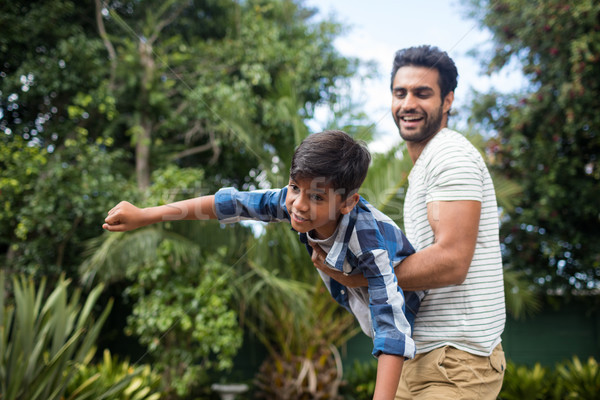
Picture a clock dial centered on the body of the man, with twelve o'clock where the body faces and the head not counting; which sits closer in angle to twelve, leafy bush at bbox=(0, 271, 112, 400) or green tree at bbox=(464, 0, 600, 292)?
the leafy bush

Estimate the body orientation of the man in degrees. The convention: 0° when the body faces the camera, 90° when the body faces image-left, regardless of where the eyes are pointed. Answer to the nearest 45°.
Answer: approximately 90°

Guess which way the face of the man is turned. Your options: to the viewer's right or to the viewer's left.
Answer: to the viewer's left
